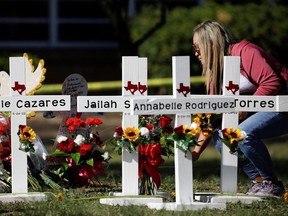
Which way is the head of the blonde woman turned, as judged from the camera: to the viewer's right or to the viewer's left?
to the viewer's left

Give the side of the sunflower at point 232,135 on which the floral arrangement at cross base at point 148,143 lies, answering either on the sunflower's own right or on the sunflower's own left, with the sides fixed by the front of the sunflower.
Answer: on the sunflower's own right

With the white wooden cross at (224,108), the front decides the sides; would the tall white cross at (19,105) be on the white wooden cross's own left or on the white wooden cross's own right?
on the white wooden cross's own right

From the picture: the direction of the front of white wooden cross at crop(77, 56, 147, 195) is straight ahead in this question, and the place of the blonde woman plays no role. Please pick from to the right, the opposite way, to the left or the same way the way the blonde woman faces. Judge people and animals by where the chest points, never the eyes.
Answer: to the right

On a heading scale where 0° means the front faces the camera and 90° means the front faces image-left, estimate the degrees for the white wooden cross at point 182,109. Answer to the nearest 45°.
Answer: approximately 0°

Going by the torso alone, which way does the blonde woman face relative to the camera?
to the viewer's left

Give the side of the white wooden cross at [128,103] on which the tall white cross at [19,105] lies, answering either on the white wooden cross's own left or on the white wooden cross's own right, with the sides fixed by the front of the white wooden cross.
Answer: on the white wooden cross's own right

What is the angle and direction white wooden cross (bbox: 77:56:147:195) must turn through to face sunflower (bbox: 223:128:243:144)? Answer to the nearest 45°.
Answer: approximately 90° to its left

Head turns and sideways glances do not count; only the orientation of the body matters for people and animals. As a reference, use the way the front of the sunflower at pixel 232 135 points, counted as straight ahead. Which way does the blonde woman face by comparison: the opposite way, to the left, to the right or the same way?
to the right
